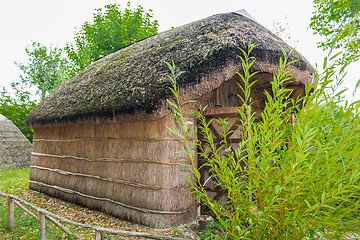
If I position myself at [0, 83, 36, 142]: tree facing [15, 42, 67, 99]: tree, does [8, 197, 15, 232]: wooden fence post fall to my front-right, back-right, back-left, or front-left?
back-right

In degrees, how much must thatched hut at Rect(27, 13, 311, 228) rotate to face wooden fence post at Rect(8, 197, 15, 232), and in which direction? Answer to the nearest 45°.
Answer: approximately 135° to its right

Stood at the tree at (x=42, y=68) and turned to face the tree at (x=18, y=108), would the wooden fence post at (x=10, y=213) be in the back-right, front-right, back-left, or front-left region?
front-left

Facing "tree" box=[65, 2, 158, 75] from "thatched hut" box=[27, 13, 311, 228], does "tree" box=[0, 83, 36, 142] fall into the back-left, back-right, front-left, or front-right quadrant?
front-left

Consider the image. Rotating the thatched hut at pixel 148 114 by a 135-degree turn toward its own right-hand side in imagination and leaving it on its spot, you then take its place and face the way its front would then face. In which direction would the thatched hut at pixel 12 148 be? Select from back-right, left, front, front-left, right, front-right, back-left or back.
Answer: front-right

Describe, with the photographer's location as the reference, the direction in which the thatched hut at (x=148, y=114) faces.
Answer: facing the viewer and to the right of the viewer

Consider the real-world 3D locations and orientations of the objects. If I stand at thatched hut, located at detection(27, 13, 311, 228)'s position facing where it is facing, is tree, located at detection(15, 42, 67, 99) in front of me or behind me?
behind

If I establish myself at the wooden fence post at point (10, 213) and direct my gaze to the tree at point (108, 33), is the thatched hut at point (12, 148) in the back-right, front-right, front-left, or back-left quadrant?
front-left

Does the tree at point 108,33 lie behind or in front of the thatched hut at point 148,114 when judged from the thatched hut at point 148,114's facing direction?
behind

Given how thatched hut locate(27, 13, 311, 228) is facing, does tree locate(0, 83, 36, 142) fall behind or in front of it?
behind
